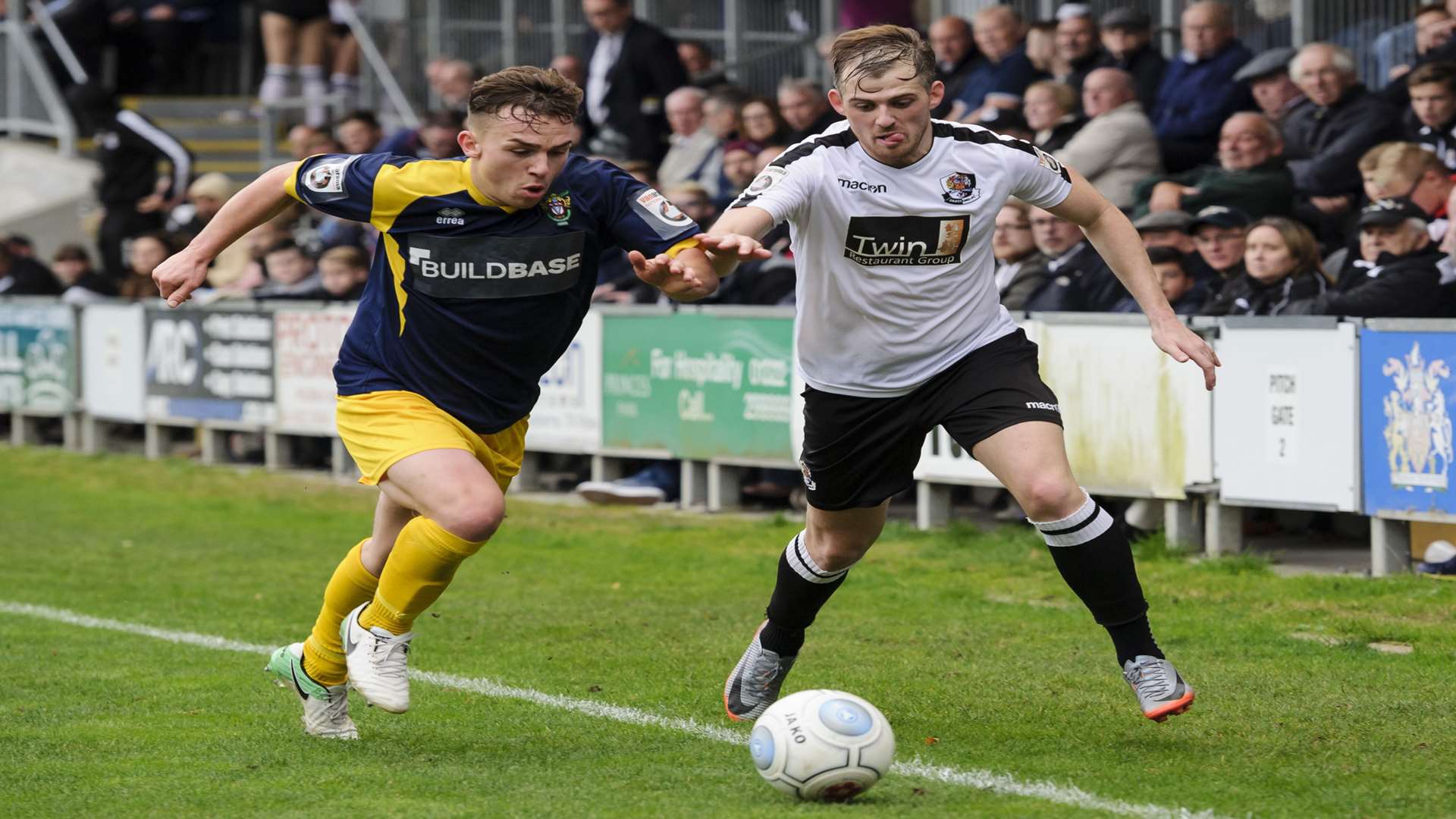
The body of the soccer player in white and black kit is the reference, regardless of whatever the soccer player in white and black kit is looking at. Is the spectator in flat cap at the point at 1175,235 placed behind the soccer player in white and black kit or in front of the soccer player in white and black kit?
behind

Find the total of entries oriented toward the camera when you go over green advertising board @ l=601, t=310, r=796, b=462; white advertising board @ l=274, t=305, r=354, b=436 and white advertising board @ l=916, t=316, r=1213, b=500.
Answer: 3

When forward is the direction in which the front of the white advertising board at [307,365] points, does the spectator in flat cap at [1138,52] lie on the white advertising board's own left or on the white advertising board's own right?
on the white advertising board's own left

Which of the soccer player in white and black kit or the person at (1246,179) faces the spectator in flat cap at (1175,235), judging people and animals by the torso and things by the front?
the person at (1246,179)

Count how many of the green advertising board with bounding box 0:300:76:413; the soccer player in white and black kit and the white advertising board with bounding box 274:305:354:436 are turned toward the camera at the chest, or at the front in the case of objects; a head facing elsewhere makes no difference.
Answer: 3

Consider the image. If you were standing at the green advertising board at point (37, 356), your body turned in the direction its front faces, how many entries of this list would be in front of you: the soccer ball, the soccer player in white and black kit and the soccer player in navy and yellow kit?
3

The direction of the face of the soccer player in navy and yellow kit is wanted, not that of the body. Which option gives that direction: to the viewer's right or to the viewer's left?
to the viewer's right

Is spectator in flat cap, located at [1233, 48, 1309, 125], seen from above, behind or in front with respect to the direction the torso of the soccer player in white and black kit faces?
behind
